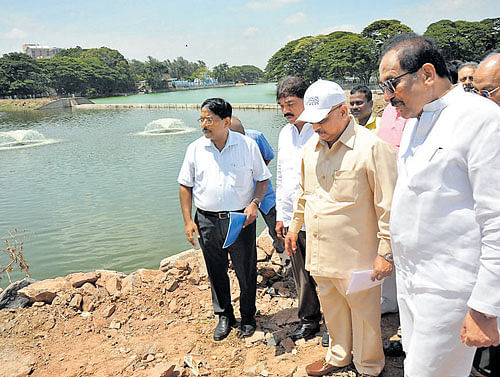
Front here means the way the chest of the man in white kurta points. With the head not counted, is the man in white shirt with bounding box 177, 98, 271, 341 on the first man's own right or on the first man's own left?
on the first man's own right

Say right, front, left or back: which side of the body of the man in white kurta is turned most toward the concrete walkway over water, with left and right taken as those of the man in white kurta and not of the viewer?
right

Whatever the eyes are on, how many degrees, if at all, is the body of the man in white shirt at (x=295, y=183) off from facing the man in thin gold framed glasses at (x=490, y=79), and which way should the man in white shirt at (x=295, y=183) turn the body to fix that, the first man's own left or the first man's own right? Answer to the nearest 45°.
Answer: approximately 135° to the first man's own left

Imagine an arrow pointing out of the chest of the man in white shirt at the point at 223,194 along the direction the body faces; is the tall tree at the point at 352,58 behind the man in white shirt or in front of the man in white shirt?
behind

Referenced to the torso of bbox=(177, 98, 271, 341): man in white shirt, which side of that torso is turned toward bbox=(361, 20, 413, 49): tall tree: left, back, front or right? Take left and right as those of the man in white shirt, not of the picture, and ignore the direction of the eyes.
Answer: back

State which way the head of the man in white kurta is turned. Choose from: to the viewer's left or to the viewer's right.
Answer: to the viewer's left

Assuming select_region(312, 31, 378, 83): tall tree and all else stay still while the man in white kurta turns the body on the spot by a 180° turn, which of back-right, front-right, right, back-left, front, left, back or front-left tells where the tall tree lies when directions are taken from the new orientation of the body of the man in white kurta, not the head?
front-left

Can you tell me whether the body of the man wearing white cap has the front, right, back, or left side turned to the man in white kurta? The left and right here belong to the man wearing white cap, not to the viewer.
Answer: left

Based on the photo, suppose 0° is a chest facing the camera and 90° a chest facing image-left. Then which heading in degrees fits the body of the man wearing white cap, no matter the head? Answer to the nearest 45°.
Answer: approximately 45°

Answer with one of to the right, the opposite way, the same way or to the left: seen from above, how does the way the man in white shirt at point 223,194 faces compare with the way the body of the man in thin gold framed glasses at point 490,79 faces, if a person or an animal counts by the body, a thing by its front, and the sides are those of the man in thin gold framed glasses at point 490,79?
to the left
